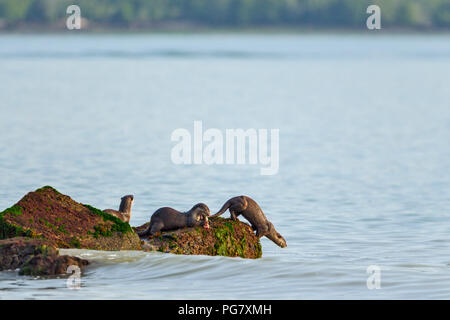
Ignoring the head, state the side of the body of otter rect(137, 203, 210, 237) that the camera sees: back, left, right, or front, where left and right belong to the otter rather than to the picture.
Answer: right

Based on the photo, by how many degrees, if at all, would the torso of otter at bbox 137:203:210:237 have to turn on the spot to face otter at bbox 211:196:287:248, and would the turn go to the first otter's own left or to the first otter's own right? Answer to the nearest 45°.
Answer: approximately 45° to the first otter's own left

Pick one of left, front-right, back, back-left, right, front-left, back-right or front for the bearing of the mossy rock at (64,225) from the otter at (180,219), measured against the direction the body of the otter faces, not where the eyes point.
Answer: back

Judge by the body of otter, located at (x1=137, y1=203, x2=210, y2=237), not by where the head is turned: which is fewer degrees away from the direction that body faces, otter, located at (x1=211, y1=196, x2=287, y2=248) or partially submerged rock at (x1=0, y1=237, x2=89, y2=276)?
the otter
